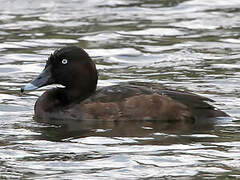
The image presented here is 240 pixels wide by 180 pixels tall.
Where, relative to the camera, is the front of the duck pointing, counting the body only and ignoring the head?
to the viewer's left
